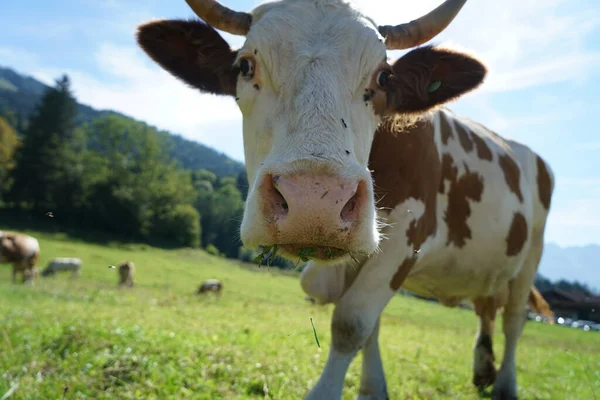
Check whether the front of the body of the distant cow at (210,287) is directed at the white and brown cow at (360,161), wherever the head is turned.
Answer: no

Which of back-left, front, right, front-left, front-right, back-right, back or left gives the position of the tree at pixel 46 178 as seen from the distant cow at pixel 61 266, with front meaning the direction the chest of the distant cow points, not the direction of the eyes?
right

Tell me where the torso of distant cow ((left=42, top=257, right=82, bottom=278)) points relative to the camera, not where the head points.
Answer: to the viewer's left

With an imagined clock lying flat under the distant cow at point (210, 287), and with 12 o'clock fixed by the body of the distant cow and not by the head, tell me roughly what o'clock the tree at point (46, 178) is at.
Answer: The tree is roughly at 2 o'clock from the distant cow.

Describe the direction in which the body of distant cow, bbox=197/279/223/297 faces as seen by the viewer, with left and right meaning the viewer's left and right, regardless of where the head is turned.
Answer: facing to the left of the viewer

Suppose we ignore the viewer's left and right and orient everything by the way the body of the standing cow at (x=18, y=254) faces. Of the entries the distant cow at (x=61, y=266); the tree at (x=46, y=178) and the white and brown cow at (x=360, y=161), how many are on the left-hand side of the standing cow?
1

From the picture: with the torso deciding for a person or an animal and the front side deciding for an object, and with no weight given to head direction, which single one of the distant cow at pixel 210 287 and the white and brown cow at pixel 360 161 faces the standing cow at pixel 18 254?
the distant cow

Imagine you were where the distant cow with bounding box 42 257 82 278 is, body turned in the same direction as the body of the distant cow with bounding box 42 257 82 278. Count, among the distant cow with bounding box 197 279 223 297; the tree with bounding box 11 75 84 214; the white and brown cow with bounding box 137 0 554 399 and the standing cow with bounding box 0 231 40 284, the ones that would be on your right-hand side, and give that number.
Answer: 1

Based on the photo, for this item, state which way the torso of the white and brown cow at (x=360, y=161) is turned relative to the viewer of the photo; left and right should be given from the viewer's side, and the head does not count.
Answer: facing the viewer and to the left of the viewer

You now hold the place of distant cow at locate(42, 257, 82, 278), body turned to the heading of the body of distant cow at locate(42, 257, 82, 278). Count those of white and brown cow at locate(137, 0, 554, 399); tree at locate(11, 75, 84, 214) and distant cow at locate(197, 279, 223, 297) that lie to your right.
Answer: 1

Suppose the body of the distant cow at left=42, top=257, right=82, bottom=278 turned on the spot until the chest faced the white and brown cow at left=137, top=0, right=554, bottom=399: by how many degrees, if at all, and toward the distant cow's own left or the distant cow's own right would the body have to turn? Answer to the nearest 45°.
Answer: approximately 90° to the distant cow's own left

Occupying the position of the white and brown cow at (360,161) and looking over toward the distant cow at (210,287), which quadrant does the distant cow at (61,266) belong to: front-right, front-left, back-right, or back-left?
front-left
